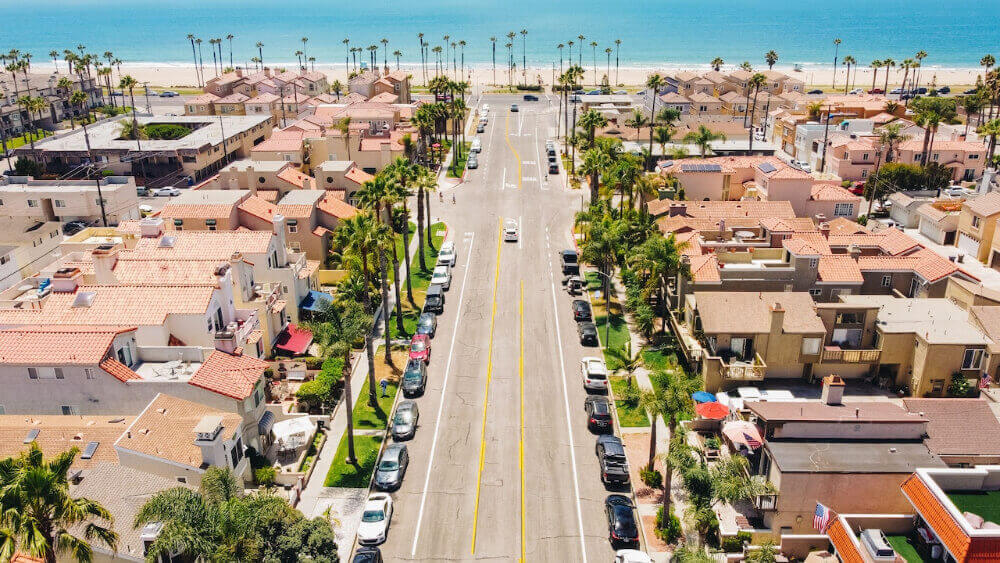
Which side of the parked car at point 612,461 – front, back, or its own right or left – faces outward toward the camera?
back

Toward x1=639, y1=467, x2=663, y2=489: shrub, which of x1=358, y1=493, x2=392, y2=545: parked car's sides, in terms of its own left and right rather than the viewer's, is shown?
left

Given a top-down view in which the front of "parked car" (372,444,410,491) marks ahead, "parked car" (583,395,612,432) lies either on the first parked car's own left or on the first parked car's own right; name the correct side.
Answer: on the first parked car's own left

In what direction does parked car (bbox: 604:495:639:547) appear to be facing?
away from the camera

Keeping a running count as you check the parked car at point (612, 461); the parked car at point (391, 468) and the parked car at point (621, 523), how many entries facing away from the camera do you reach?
2

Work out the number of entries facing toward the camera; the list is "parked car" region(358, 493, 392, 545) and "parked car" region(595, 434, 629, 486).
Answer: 1

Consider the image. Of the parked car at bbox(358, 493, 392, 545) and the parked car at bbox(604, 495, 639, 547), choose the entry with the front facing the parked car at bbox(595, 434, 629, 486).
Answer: the parked car at bbox(604, 495, 639, 547)

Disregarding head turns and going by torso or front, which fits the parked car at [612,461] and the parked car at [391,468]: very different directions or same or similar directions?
very different directions

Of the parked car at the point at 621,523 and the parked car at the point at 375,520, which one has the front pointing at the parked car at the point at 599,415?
the parked car at the point at 621,523

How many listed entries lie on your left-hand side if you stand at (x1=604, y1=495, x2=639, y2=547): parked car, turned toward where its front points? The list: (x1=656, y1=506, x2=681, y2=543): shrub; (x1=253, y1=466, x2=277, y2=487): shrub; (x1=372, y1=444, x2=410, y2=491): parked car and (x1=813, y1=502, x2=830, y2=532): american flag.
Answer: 2

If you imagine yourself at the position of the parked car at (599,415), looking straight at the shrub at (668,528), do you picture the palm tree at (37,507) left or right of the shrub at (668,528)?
right

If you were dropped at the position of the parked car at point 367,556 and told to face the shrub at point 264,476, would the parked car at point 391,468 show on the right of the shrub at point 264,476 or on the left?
right

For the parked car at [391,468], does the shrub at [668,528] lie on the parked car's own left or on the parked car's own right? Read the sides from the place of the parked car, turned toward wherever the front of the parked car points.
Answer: on the parked car's own left

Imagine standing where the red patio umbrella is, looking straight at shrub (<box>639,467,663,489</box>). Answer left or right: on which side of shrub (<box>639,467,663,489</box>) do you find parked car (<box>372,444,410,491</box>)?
right

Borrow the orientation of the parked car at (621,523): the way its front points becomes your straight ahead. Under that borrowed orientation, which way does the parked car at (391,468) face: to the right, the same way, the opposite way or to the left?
the opposite way
